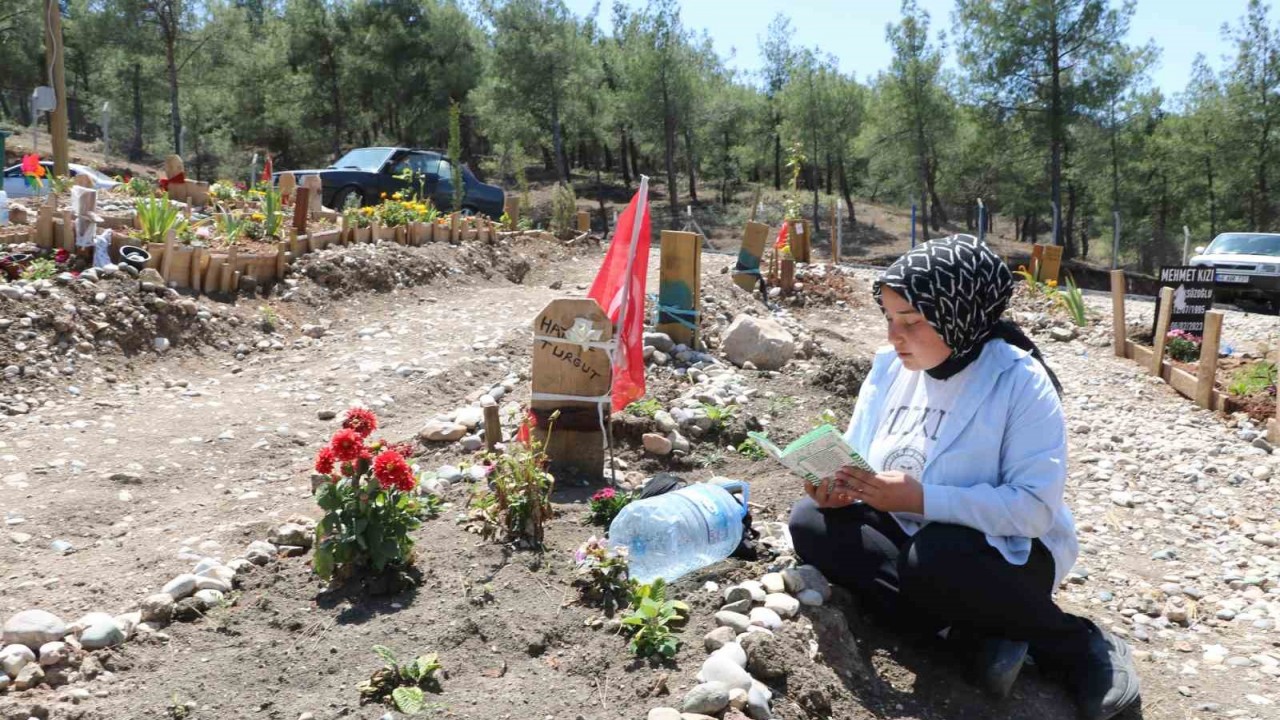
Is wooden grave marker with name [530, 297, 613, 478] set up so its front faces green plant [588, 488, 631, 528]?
yes

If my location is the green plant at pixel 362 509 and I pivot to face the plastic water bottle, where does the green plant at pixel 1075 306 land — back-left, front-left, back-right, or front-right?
front-left

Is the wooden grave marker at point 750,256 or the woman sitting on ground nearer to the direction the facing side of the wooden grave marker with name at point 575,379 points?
the woman sitting on ground

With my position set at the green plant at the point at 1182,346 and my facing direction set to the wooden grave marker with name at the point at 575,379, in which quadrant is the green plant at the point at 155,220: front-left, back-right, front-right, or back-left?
front-right

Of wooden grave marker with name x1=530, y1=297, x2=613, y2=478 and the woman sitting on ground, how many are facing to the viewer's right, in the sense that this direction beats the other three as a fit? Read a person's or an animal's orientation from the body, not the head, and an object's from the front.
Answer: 0

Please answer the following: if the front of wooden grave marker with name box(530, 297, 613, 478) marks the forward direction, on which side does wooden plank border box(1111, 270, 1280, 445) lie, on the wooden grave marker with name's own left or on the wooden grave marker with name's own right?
on the wooden grave marker with name's own left

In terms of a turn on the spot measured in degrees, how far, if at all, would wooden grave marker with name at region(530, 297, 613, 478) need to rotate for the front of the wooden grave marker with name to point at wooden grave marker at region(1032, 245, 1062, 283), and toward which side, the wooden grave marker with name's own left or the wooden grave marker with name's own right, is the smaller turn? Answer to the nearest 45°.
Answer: approximately 135° to the wooden grave marker with name's own left

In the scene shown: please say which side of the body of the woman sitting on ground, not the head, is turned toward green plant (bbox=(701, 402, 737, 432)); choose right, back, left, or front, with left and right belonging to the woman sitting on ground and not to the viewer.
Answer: right

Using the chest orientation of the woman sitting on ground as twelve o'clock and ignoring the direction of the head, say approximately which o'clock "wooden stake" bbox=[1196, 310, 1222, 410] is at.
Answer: The wooden stake is roughly at 5 o'clock from the woman sitting on ground.

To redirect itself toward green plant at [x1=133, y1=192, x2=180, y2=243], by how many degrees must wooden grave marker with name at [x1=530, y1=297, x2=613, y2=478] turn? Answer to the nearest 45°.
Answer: approximately 135° to its right

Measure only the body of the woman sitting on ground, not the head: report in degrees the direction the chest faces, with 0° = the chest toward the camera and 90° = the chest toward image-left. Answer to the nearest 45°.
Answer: approximately 45°

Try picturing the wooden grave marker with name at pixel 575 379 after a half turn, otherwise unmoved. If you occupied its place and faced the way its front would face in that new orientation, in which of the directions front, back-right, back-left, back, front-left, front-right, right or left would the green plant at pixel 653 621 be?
back

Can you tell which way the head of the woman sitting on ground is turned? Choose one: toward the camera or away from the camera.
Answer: toward the camera

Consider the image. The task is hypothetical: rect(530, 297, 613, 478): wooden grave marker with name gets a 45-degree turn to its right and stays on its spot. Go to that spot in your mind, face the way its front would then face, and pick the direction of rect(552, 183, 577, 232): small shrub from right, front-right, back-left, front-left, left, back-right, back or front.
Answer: back-right

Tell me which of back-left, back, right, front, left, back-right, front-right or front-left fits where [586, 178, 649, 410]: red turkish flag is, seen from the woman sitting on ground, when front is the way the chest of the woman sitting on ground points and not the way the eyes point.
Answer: right

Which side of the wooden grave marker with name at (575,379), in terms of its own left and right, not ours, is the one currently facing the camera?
front
